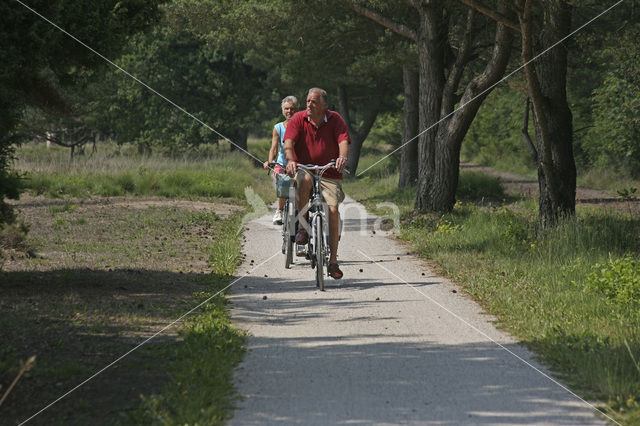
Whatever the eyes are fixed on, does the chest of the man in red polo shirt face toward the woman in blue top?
no

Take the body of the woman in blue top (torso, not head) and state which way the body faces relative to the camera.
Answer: toward the camera

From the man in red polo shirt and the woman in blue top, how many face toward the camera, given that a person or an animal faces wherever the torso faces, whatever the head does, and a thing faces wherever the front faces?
2

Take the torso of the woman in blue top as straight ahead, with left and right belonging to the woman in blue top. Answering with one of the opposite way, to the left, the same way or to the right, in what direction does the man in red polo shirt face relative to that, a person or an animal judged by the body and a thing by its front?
the same way

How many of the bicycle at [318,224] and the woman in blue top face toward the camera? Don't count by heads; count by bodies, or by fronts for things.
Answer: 2

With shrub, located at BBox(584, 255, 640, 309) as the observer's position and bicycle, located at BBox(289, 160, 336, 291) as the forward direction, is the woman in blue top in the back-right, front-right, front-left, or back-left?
front-right

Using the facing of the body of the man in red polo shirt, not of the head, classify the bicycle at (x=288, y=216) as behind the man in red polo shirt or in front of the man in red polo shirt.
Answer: behind

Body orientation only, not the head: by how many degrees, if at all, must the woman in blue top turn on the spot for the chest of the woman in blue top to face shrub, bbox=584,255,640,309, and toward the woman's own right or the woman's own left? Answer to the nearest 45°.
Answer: approximately 45° to the woman's own left

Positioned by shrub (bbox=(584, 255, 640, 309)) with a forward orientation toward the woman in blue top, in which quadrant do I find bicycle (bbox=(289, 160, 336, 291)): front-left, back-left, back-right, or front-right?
front-left

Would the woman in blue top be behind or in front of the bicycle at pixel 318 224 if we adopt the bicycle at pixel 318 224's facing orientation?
behind

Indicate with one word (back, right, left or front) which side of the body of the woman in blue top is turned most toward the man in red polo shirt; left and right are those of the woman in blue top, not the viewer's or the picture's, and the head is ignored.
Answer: front

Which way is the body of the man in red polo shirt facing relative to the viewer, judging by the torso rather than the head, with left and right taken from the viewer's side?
facing the viewer

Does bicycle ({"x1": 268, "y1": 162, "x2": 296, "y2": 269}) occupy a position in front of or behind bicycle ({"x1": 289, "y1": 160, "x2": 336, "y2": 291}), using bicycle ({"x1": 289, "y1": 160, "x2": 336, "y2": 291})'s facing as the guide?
behind

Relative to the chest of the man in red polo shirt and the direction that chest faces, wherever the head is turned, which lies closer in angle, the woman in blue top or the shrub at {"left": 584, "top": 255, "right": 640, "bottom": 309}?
the shrub

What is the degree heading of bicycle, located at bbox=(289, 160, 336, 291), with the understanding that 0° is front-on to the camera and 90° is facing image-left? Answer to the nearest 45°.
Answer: approximately 0°

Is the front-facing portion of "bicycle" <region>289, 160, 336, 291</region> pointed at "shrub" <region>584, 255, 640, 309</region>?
no

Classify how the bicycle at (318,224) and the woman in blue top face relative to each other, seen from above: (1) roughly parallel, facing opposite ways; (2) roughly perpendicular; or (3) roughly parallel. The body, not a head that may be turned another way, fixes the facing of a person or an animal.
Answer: roughly parallel
